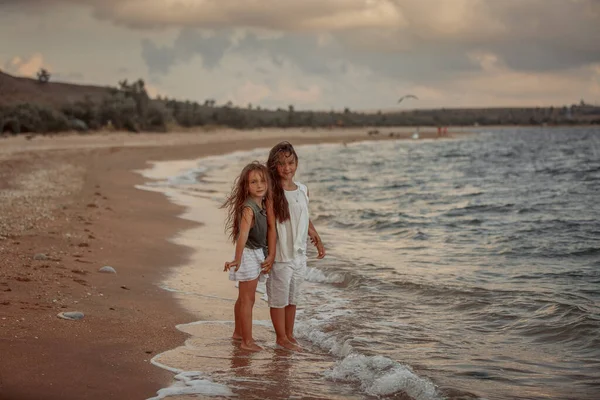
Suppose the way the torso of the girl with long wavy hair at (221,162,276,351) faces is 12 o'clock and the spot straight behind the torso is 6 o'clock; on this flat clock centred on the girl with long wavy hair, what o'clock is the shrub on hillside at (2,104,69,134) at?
The shrub on hillside is roughly at 7 o'clock from the girl with long wavy hair.

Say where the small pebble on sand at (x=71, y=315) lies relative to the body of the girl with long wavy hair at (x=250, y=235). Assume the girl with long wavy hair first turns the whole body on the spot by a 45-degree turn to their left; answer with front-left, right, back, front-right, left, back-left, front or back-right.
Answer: back

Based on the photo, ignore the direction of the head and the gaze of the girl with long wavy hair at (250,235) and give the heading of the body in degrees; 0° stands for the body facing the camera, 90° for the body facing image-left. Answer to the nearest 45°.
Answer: approximately 315°

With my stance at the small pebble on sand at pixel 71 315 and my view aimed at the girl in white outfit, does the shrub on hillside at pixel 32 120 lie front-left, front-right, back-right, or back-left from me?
back-left
